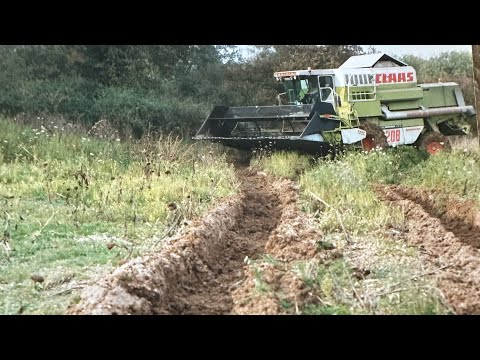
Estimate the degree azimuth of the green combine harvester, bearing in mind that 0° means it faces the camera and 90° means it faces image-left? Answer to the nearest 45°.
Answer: approximately 45°
